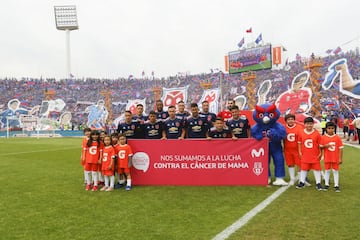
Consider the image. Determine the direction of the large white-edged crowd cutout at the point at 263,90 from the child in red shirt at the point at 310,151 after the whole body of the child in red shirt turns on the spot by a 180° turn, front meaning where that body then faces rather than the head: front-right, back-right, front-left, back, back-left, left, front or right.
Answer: front

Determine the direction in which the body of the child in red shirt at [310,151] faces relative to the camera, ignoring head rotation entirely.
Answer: toward the camera

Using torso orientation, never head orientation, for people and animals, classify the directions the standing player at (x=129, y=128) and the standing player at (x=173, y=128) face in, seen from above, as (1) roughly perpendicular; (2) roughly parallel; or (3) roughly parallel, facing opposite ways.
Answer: roughly parallel

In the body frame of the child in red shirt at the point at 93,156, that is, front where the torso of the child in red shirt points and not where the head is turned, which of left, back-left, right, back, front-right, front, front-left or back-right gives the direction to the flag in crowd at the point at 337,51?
back-left

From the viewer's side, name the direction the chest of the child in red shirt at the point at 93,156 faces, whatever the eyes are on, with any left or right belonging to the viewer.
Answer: facing the viewer

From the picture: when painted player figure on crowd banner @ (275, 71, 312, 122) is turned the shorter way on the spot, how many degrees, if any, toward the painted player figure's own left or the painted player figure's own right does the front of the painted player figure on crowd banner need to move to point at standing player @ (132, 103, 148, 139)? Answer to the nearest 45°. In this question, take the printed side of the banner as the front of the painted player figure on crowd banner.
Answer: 0° — it already faces them

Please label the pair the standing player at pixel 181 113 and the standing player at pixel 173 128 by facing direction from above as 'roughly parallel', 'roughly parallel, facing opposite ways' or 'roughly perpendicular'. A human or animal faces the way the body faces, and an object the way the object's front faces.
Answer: roughly parallel

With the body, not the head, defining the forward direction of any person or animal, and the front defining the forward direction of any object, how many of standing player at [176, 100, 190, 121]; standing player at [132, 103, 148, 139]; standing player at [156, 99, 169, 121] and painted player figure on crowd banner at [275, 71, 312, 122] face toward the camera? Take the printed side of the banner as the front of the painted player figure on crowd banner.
4

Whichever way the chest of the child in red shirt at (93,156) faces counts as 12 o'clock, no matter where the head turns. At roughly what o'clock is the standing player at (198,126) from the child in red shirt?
The standing player is roughly at 9 o'clock from the child in red shirt.

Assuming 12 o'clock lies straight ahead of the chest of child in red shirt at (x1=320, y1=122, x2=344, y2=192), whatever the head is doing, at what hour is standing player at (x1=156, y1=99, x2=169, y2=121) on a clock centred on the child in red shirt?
The standing player is roughly at 3 o'clock from the child in red shirt.

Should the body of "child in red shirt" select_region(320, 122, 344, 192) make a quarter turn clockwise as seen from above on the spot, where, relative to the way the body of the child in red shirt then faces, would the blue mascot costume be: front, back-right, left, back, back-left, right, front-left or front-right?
front

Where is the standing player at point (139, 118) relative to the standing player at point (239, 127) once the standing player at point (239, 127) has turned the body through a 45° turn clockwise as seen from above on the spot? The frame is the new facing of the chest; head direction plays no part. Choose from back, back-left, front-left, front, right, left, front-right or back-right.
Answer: front-right

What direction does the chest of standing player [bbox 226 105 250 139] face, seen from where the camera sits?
toward the camera

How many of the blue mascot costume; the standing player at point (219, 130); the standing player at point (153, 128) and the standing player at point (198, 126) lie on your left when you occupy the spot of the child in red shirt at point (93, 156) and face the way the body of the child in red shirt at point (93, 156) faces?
4
